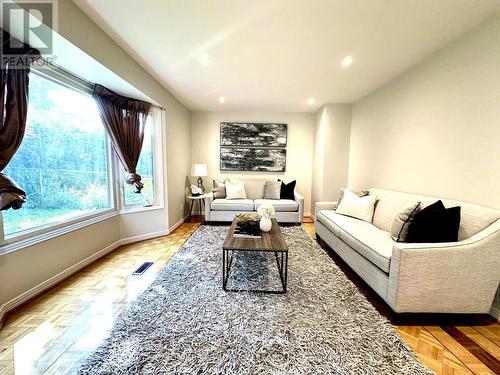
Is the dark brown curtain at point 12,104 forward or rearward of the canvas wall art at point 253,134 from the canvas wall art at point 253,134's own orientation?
forward

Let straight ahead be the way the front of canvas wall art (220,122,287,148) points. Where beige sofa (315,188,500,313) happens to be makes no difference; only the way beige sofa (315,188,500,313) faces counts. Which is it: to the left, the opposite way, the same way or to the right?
to the right

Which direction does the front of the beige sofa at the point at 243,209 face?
toward the camera

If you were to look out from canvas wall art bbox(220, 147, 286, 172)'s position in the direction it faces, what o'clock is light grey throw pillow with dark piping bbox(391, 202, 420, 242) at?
The light grey throw pillow with dark piping is roughly at 11 o'clock from the canvas wall art.

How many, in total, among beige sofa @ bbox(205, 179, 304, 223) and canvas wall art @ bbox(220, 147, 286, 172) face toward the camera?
2

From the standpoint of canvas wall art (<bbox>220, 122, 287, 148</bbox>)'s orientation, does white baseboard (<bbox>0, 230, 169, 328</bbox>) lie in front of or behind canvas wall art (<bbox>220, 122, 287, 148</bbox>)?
in front

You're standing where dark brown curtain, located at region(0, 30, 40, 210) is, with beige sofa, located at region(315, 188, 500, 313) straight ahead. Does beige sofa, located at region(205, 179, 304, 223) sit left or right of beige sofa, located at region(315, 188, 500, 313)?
left

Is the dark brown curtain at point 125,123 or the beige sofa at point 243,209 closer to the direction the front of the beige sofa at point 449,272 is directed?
the dark brown curtain

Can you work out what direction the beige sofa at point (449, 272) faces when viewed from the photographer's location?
facing the viewer and to the left of the viewer

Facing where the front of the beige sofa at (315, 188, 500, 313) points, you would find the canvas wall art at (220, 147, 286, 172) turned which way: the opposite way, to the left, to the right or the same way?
to the left

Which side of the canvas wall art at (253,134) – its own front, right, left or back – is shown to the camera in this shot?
front

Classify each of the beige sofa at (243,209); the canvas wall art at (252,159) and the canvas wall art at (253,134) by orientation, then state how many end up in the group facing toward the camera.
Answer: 3

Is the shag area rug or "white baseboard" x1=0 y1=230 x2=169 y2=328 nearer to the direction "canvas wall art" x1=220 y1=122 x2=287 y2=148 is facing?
the shag area rug
